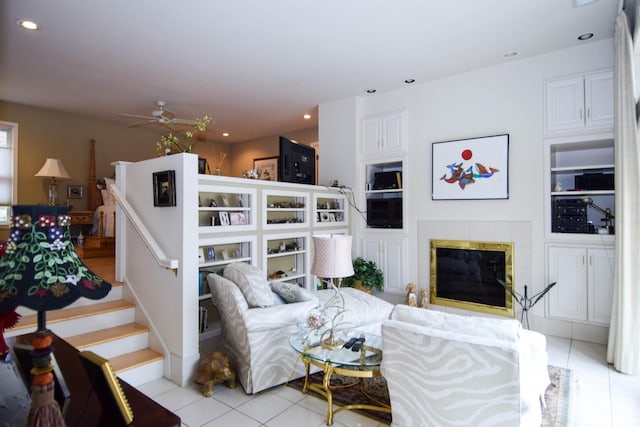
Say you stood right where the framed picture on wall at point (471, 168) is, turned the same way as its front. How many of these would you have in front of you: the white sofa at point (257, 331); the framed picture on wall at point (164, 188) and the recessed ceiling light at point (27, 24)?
3

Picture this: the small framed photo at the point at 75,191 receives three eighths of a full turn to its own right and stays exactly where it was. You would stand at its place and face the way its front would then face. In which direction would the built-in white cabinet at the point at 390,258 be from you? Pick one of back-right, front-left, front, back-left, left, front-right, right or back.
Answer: back

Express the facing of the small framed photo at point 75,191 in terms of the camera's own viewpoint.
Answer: facing the viewer

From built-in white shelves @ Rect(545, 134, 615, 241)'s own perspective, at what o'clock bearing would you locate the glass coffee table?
The glass coffee table is roughly at 1 o'clock from the built-in white shelves.

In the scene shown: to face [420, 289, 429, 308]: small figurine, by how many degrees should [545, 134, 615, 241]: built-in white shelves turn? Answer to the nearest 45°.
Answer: approximately 90° to its right

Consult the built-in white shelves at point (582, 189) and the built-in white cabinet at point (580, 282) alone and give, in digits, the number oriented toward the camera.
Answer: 2

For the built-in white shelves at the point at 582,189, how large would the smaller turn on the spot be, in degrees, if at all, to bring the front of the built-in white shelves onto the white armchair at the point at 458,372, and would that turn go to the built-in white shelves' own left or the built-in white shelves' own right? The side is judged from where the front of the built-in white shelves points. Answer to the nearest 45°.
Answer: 0° — it already faces it

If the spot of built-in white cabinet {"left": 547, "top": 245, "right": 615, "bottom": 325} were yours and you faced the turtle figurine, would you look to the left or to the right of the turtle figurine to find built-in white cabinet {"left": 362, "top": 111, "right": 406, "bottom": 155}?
right

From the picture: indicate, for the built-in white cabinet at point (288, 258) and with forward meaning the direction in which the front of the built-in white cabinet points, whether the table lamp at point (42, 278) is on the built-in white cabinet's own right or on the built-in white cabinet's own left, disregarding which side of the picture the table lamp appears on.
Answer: on the built-in white cabinet's own right

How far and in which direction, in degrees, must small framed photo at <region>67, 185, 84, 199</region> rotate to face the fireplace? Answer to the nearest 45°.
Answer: approximately 45° to its left

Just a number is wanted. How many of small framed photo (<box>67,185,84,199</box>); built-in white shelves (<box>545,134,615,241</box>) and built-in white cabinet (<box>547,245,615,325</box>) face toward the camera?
3

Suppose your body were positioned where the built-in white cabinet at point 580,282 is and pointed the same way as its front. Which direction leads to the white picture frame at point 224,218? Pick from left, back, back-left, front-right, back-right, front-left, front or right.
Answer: front-right

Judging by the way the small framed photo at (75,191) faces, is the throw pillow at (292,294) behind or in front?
in front

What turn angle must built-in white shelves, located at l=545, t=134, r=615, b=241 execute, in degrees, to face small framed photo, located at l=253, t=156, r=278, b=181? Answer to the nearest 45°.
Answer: approximately 90° to its right

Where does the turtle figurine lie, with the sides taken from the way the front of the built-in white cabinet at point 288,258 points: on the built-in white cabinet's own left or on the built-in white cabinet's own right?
on the built-in white cabinet's own right

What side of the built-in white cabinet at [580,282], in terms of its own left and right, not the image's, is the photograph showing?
front
